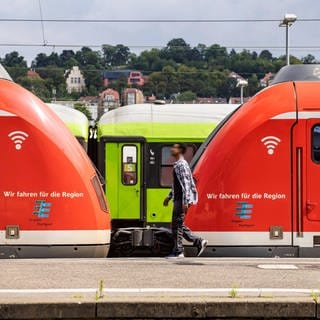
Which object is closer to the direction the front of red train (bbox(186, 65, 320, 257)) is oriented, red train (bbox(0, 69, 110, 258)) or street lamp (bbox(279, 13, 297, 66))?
the red train

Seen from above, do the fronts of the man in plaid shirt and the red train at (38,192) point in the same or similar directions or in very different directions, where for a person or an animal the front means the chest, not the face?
very different directions

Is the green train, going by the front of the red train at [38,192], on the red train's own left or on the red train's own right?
on the red train's own left

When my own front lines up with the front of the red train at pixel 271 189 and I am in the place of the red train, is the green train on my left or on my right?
on my right

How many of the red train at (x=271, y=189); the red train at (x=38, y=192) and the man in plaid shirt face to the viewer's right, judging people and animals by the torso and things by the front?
1
